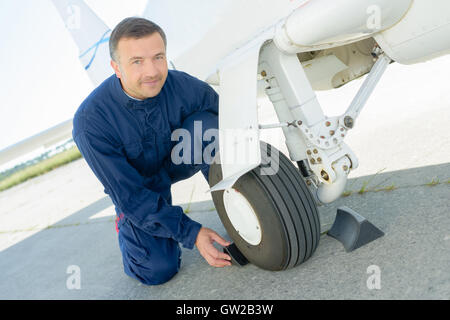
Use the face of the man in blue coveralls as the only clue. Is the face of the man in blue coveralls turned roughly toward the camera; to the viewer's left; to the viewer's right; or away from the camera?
toward the camera

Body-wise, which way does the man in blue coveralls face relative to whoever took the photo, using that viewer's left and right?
facing the viewer and to the right of the viewer
